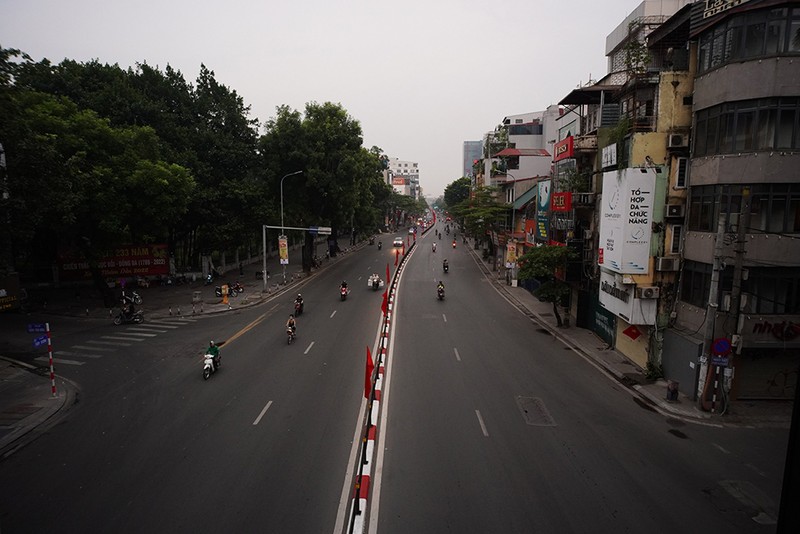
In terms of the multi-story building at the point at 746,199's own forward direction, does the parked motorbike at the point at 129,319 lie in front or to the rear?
in front

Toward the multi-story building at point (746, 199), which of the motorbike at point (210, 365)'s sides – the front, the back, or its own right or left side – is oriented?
left

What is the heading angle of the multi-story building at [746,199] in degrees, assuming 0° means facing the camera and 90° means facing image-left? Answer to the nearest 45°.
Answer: approximately 45°

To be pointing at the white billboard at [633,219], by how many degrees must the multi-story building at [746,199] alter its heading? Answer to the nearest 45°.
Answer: approximately 45° to its right

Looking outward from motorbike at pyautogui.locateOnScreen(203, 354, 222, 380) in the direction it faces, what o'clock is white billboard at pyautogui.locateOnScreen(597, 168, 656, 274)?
The white billboard is roughly at 8 o'clock from the motorbike.

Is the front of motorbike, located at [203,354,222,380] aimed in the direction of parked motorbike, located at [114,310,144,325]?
no

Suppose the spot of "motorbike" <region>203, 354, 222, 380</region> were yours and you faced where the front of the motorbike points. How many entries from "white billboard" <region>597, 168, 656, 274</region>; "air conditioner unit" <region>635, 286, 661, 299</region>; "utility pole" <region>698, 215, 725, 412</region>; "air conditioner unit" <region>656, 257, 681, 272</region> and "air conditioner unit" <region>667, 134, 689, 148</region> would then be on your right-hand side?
0

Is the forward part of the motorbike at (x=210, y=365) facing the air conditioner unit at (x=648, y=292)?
no

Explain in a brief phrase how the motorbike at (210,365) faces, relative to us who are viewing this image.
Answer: facing the viewer and to the left of the viewer

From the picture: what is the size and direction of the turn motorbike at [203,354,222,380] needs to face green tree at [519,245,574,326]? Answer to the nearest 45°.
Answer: approximately 135° to its left

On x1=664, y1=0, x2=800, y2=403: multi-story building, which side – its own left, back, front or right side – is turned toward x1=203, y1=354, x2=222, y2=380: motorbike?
front

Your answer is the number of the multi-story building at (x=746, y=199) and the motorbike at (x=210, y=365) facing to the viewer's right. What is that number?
0
